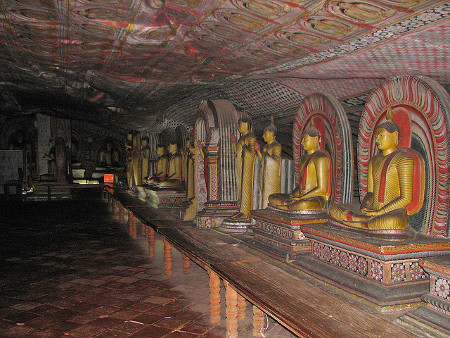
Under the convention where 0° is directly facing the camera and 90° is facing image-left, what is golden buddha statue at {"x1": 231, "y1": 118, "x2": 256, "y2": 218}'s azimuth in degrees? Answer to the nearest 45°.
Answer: approximately 45°

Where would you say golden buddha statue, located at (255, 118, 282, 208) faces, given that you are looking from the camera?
facing to the left of the viewer

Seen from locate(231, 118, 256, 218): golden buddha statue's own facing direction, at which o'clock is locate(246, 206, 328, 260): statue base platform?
The statue base platform is roughly at 10 o'clock from the golden buddha statue.

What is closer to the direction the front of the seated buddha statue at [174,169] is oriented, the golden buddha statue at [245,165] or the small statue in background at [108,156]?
the small statue in background

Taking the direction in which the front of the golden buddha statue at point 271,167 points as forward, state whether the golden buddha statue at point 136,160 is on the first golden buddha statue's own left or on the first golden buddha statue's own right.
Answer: on the first golden buddha statue's own right

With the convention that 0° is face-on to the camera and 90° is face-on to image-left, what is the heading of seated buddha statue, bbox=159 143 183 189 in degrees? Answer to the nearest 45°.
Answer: approximately 90°

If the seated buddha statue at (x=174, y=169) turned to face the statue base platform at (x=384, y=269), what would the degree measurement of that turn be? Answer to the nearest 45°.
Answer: approximately 90° to its left
